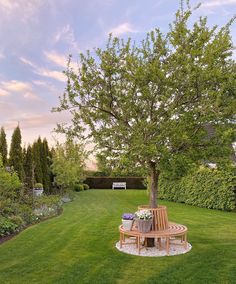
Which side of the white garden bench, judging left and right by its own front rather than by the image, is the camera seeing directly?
front

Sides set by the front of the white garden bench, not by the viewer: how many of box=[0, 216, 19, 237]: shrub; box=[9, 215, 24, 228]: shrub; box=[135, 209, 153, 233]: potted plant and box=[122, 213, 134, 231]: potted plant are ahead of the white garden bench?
4

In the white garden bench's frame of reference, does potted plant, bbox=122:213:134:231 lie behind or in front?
in front

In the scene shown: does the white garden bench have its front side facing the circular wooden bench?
yes

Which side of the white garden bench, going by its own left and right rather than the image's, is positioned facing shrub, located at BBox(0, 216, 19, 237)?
front

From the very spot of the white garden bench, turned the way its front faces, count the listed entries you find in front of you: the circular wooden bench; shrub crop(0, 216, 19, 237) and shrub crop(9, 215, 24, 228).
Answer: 3

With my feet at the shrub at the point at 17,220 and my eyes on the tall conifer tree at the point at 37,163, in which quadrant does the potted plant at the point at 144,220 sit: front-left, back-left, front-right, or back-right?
back-right

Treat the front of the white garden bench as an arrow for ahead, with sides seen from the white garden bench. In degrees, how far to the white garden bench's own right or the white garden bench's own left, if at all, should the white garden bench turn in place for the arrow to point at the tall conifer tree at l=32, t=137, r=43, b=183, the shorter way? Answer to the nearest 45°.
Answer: approximately 45° to the white garden bench's own right

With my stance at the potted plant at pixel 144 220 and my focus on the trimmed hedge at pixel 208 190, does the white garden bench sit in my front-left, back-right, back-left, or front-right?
front-left

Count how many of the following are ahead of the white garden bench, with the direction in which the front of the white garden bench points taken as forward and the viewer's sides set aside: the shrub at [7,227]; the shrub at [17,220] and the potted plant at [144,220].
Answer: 3

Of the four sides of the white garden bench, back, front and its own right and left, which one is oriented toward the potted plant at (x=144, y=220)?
front

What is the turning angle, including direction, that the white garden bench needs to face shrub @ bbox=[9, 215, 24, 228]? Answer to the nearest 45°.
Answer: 0° — it already faces it

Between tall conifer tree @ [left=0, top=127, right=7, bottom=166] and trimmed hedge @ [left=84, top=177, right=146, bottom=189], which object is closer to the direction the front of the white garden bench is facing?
the tall conifer tree
